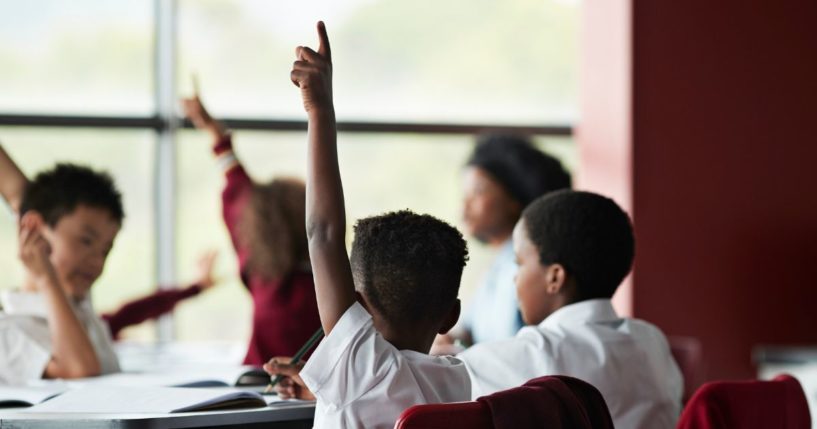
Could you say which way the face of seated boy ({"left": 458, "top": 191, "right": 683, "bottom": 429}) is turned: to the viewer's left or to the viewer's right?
to the viewer's left

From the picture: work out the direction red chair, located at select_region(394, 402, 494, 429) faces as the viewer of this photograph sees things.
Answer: facing away from the viewer

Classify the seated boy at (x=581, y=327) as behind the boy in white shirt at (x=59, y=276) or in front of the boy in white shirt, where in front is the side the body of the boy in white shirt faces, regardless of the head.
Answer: in front

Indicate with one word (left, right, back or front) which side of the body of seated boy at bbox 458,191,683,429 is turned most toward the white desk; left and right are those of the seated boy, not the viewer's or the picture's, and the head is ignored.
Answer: left

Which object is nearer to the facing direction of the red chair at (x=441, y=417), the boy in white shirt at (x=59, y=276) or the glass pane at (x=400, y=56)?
the glass pane

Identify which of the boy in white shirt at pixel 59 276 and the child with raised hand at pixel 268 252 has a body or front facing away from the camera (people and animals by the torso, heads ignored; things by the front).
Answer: the child with raised hand

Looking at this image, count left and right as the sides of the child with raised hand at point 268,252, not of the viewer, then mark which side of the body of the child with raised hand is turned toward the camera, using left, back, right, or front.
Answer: back

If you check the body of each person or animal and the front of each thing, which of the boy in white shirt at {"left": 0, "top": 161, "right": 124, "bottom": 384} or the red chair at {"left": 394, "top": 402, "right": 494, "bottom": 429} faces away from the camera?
the red chair

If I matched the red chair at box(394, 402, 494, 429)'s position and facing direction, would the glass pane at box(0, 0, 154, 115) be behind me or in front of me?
in front

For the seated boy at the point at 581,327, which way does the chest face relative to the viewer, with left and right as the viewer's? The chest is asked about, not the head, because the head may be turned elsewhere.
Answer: facing away from the viewer and to the left of the viewer

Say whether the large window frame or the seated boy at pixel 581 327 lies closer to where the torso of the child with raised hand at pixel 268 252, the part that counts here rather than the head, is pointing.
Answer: the large window frame
